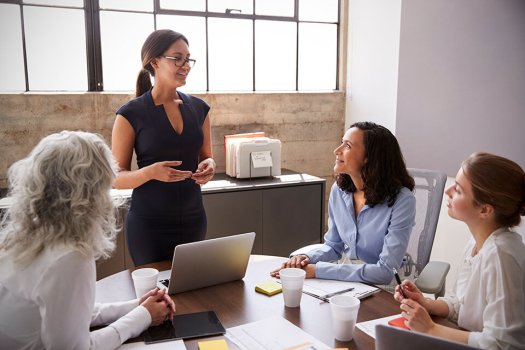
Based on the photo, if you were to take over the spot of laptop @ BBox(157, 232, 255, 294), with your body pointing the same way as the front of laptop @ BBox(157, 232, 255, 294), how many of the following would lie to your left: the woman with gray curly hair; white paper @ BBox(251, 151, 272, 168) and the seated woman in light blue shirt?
1

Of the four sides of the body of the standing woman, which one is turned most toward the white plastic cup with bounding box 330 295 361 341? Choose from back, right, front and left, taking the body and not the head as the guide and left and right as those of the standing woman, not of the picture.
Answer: front

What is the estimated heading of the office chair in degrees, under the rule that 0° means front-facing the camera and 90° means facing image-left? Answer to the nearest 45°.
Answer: approximately 45°

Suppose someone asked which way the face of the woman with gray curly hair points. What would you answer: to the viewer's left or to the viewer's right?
to the viewer's right

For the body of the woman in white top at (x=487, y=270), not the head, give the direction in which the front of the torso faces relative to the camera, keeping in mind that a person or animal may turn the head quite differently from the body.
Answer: to the viewer's left

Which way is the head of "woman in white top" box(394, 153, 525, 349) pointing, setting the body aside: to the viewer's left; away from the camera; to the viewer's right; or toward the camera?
to the viewer's left

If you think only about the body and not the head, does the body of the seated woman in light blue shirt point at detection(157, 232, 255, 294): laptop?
yes

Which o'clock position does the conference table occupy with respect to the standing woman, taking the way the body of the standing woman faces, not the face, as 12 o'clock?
The conference table is roughly at 1 o'clock from the standing woman.

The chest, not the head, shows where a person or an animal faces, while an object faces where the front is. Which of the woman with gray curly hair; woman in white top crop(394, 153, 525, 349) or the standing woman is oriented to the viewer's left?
the woman in white top

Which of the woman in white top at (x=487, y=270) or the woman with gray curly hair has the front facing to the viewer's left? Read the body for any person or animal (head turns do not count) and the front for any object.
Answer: the woman in white top

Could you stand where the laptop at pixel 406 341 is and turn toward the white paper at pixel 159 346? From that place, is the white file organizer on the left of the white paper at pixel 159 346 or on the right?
right

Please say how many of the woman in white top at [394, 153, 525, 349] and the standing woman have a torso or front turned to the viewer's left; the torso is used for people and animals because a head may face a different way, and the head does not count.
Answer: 1

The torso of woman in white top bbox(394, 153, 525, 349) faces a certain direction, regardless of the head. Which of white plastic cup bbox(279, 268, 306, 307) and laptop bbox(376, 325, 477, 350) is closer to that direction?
the white plastic cup
